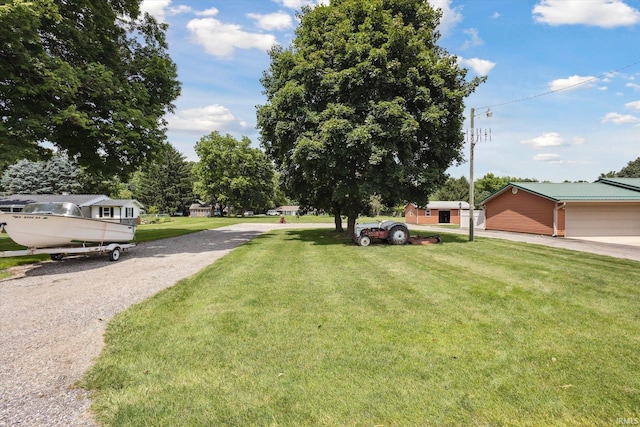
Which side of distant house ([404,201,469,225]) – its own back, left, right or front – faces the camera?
front

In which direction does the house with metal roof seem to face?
toward the camera

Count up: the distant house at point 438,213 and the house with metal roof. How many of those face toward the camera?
2

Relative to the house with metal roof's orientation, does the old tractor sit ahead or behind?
ahead

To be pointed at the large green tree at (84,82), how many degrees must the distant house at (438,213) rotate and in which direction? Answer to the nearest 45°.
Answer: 0° — it already faces it

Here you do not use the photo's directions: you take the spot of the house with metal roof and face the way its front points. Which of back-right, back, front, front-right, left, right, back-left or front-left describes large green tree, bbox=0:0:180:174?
front-right

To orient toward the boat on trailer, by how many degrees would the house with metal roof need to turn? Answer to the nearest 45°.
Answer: approximately 45° to its right

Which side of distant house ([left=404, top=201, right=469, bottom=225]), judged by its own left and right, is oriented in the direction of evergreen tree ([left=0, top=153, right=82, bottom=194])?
right

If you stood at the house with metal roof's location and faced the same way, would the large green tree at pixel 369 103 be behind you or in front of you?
in front

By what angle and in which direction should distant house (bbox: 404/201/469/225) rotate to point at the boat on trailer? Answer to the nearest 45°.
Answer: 0° — it already faces it
